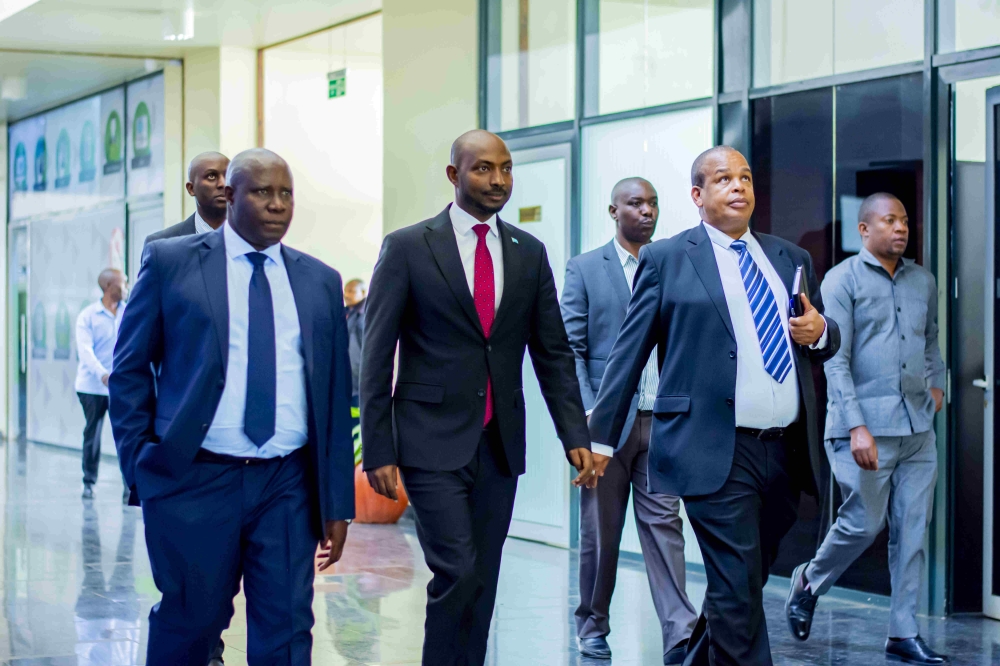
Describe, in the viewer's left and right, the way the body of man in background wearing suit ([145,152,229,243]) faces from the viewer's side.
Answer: facing the viewer and to the right of the viewer

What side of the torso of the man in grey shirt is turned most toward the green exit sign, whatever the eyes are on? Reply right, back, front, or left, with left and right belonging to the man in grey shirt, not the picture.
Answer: back

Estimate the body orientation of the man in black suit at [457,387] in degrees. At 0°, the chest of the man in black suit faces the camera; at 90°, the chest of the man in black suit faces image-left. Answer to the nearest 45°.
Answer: approximately 315°

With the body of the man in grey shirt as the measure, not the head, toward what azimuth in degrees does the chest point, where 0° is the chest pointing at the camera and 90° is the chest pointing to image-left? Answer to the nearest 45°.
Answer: approximately 315°

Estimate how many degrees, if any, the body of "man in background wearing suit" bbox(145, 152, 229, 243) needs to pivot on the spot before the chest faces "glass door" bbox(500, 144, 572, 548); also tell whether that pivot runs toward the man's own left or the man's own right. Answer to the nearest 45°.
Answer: approximately 90° to the man's own left

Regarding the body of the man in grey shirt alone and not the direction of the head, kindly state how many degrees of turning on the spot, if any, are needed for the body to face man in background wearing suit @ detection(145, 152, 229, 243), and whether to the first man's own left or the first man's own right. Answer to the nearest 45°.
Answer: approximately 90° to the first man's own right

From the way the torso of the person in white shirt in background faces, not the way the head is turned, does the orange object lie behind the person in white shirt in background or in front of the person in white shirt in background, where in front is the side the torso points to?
in front
